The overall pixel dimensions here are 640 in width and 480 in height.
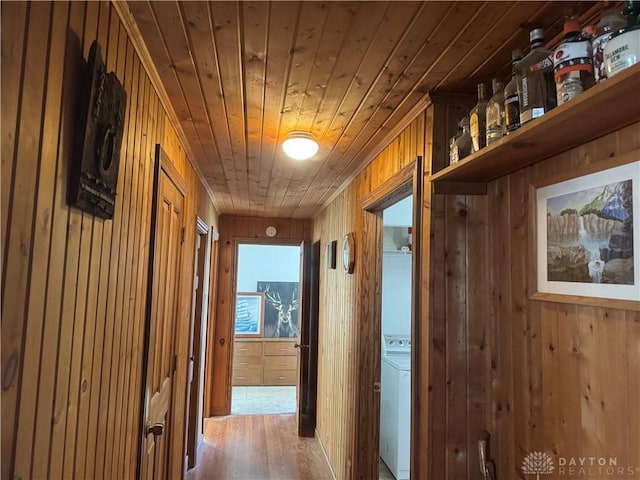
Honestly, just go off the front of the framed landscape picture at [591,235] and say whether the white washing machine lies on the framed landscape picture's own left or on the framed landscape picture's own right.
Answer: on the framed landscape picture's own right

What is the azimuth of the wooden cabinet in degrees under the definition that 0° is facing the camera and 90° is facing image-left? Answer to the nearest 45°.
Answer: approximately 0°

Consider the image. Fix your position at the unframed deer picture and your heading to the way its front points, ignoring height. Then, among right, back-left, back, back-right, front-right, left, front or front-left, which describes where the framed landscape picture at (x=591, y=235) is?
front

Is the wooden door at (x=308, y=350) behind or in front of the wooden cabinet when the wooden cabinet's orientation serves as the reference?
in front

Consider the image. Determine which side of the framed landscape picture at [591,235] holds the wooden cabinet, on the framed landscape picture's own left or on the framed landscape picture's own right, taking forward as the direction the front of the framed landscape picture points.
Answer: on the framed landscape picture's own right

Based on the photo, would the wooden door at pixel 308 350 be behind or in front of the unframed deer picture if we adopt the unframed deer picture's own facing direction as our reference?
in front

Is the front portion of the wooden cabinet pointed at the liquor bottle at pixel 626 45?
yes

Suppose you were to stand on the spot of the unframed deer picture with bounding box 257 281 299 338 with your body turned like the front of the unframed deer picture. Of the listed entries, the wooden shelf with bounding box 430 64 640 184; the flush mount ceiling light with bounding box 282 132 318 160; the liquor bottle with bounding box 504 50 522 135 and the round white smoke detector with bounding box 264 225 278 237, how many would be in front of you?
4

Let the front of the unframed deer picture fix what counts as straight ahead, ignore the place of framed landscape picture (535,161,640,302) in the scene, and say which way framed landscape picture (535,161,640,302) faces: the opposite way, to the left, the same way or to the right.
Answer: to the right

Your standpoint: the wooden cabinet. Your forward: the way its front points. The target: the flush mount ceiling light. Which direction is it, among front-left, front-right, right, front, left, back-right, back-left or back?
front

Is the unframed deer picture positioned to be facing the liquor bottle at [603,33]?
yes

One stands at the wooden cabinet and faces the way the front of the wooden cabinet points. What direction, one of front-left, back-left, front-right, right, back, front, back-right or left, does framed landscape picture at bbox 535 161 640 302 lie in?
front

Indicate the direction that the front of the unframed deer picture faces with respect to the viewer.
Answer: facing the viewer
